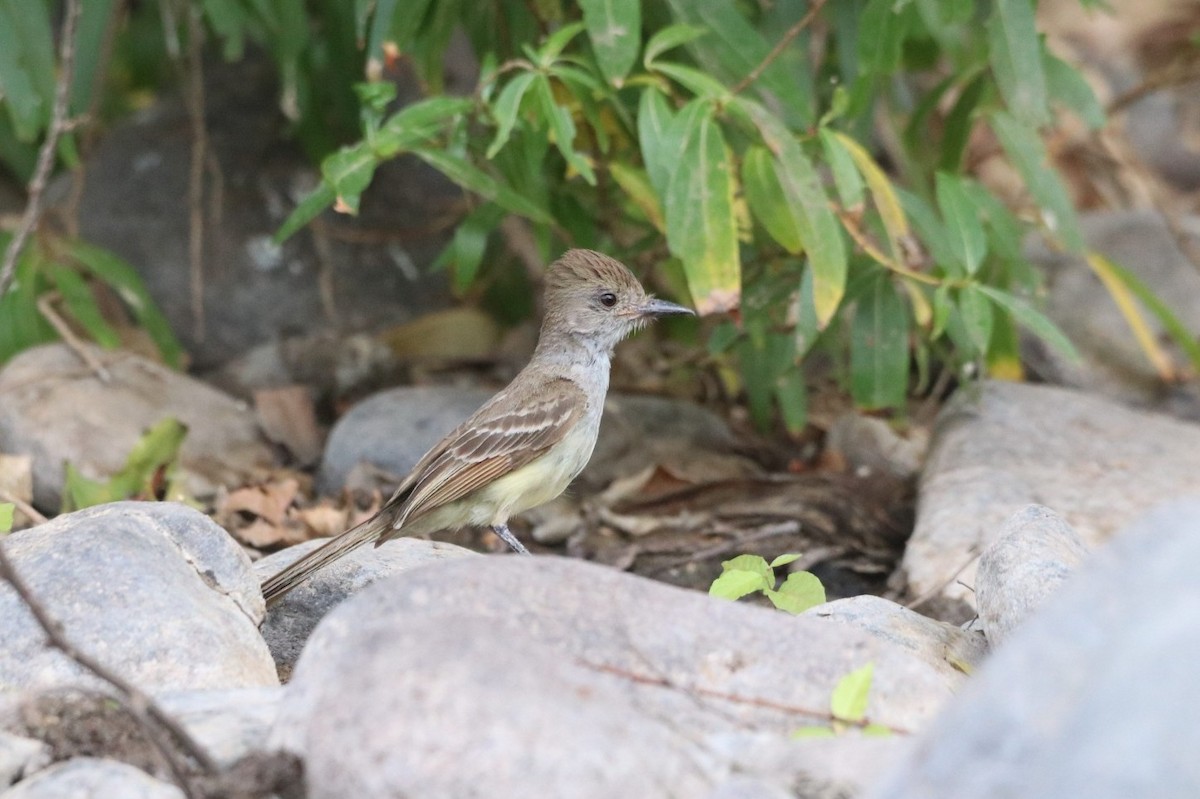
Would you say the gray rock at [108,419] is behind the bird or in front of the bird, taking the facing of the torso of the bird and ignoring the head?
behind

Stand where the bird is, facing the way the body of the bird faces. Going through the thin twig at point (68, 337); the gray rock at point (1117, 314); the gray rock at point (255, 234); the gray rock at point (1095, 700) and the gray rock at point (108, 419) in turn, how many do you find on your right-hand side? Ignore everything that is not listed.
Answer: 1

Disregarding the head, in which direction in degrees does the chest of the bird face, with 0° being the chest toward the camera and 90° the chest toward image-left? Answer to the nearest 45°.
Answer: approximately 270°

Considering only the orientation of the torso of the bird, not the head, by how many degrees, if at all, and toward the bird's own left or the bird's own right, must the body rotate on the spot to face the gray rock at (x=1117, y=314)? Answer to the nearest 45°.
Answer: approximately 45° to the bird's own left

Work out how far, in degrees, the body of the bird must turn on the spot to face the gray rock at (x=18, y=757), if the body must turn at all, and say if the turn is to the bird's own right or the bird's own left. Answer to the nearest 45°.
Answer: approximately 135° to the bird's own right

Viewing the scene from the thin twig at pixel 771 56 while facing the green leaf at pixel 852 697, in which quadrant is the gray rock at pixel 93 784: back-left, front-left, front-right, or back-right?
front-right

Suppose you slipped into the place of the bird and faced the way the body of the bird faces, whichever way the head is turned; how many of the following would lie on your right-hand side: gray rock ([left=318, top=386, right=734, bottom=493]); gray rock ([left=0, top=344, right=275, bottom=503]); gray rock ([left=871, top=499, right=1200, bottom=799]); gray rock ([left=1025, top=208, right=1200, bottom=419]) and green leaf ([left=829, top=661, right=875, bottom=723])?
2

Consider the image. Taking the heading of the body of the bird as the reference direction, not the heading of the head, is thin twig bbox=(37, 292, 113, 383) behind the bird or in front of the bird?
behind
